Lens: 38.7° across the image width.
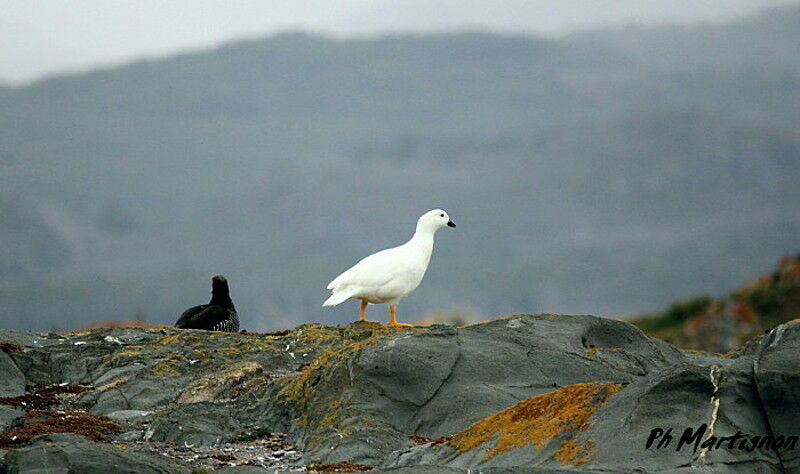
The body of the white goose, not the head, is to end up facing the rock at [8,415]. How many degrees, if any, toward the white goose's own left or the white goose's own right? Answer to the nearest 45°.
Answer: approximately 135° to the white goose's own right

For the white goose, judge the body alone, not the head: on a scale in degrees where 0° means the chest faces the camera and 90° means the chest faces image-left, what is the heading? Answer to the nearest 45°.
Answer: approximately 270°

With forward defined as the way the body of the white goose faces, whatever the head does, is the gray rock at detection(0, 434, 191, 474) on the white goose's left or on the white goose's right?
on the white goose's right

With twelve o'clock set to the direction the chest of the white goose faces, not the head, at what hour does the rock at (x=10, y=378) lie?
The rock is roughly at 5 o'clock from the white goose.
